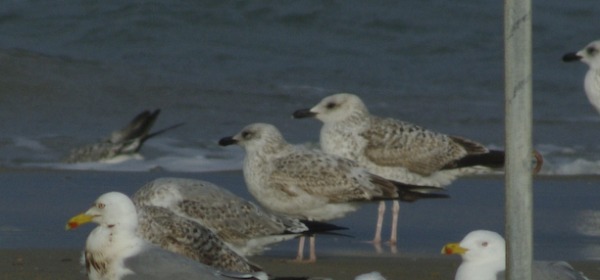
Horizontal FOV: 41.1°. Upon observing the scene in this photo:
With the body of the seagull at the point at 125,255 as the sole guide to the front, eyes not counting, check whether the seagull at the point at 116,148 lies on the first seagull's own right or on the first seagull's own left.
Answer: on the first seagull's own right

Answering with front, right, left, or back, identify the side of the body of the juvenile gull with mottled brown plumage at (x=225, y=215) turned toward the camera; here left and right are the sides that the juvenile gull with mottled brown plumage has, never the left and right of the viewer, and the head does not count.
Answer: left

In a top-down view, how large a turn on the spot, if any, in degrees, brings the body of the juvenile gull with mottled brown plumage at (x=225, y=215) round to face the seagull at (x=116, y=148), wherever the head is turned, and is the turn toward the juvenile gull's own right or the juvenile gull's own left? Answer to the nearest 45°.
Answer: approximately 90° to the juvenile gull's own right

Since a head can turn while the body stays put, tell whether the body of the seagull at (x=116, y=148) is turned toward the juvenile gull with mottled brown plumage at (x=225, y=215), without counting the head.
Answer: no

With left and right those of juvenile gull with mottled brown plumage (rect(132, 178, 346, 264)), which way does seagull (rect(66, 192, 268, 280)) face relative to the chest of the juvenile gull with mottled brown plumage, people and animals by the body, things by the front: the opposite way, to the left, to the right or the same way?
the same way

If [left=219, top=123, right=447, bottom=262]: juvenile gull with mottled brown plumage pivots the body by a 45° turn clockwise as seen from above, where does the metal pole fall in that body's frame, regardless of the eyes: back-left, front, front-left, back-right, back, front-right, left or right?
back-left

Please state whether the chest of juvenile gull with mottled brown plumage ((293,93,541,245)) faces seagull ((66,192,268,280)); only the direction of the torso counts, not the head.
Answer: no

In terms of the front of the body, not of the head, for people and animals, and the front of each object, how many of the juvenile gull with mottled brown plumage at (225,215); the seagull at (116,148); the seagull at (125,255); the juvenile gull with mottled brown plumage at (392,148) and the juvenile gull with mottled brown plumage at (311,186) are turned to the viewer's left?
5

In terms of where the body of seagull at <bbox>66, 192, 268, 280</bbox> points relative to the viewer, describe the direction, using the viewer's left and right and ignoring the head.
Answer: facing to the left of the viewer

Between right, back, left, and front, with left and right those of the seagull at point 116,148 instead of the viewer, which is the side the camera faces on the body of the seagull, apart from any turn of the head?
left

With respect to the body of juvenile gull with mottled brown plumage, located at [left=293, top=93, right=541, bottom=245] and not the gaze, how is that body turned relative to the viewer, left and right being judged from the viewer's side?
facing to the left of the viewer

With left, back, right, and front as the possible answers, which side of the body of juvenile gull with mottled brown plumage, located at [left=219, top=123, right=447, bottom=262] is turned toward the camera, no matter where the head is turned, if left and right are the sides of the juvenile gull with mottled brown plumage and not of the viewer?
left

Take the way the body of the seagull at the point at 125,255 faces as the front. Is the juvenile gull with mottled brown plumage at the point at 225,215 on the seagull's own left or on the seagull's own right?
on the seagull's own right

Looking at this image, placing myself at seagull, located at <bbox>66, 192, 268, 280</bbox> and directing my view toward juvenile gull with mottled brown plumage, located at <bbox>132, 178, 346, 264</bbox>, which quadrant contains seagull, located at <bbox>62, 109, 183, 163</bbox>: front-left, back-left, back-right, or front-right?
front-left

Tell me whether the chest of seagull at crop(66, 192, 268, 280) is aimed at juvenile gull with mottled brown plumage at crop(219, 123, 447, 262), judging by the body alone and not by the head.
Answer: no

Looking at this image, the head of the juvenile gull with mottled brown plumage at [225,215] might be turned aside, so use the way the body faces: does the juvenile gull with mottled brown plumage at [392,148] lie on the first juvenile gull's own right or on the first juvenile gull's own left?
on the first juvenile gull's own right
